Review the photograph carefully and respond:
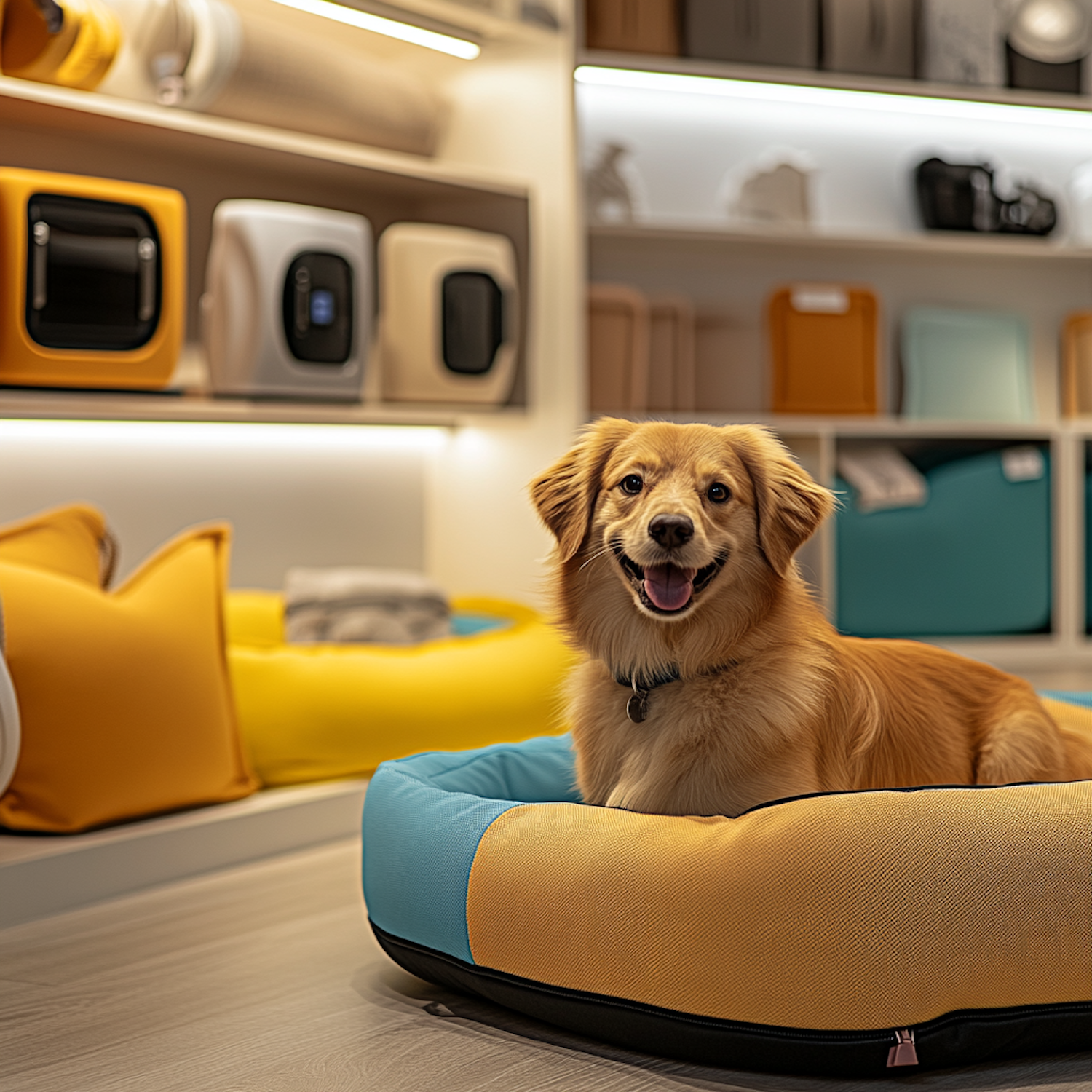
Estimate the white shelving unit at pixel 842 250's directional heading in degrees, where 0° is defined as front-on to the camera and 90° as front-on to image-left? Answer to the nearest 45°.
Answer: approximately 0°

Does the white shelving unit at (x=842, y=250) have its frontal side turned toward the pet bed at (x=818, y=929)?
yes

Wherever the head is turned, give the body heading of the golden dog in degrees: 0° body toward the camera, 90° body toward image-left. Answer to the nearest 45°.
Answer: approximately 45°

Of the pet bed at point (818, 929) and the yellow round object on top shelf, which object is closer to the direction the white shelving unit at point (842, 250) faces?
the pet bed

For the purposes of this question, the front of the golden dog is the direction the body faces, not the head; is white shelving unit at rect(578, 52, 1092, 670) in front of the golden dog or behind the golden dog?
behind

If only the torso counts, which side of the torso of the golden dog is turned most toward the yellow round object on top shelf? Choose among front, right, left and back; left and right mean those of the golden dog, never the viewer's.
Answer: right
